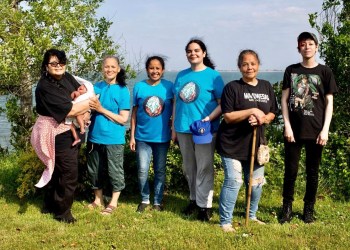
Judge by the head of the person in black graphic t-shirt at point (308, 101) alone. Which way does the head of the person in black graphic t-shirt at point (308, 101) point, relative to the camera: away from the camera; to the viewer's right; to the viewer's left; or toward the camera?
toward the camera

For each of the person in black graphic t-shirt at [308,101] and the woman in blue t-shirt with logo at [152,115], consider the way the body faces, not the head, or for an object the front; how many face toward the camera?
2

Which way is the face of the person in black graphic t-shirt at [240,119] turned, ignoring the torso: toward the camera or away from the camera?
toward the camera

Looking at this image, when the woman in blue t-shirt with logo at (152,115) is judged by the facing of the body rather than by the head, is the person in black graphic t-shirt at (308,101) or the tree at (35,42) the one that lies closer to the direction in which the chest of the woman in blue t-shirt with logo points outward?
the person in black graphic t-shirt

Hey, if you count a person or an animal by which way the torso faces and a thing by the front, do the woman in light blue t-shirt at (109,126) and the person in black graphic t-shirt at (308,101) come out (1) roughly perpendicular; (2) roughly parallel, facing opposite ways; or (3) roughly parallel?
roughly parallel

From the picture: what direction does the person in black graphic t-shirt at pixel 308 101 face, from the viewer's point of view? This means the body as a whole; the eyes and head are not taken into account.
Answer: toward the camera

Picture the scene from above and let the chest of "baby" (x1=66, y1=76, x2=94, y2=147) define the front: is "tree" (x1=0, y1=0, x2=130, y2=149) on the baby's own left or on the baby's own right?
on the baby's own right

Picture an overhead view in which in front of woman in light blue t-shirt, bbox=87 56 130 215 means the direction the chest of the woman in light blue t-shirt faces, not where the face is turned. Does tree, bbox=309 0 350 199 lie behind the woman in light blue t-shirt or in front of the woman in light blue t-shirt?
behind

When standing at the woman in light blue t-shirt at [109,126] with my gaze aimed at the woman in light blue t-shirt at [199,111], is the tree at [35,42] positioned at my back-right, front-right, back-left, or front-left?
back-left

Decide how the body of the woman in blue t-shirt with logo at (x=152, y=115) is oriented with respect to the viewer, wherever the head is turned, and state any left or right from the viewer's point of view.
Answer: facing the viewer

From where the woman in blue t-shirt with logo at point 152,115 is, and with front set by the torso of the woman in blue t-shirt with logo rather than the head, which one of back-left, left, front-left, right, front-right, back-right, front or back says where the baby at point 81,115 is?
right

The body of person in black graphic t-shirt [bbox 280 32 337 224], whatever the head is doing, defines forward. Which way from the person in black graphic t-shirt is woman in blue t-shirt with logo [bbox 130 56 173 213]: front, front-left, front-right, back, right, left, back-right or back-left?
right

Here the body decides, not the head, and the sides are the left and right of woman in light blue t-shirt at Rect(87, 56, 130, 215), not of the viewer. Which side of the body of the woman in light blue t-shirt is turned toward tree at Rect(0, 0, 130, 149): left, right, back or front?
right

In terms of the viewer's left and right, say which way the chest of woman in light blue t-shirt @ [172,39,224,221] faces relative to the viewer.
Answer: facing the viewer and to the left of the viewer
